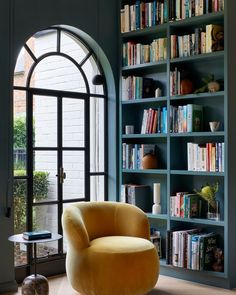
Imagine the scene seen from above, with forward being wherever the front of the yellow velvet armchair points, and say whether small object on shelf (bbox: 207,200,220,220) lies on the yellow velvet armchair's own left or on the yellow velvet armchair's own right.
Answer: on the yellow velvet armchair's own left

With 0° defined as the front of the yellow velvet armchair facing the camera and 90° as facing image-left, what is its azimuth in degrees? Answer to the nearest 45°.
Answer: approximately 315°

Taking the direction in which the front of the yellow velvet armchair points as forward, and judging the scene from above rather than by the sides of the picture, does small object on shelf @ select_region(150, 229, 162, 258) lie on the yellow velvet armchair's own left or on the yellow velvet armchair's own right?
on the yellow velvet armchair's own left

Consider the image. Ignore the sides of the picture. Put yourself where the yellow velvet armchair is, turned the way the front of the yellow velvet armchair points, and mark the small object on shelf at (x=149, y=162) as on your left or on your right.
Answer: on your left
